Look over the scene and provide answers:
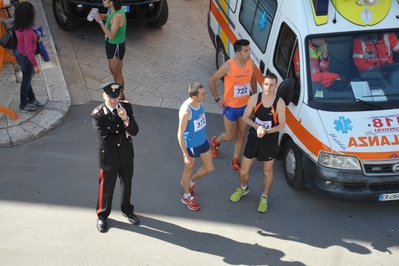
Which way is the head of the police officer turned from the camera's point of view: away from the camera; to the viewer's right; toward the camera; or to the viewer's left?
toward the camera

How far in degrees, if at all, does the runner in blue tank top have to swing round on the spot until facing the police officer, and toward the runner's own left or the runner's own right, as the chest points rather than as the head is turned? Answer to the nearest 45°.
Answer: approximately 90° to the runner's own right

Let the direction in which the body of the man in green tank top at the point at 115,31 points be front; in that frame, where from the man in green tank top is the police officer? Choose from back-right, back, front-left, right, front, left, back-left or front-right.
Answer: left

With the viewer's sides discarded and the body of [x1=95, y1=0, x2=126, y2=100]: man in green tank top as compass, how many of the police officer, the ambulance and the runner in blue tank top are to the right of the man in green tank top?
0

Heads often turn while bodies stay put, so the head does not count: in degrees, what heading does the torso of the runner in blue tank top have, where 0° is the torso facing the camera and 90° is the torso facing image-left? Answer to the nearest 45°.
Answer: approximately 315°

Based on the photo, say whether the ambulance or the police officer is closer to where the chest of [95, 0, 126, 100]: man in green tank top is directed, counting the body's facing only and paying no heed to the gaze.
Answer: the police officer

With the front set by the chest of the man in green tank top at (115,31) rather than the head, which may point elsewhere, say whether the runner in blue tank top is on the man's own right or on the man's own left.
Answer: on the man's own left

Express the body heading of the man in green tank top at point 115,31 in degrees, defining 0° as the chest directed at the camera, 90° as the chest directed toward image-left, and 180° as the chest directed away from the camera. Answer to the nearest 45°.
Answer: approximately 90°
